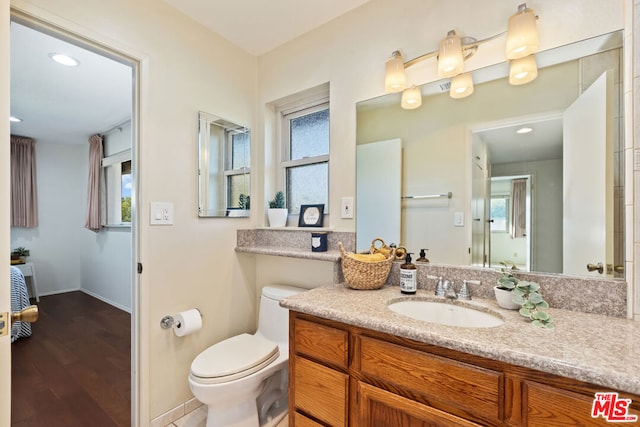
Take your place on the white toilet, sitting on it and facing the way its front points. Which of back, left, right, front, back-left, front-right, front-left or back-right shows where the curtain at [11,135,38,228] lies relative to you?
right

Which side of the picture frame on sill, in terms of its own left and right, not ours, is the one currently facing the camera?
front

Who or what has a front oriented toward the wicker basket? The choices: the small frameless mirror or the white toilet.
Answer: the small frameless mirror

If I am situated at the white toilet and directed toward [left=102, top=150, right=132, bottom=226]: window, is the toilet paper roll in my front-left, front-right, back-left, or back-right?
front-left

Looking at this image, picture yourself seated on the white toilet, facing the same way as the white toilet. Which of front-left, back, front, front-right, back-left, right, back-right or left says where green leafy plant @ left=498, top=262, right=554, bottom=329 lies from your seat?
left

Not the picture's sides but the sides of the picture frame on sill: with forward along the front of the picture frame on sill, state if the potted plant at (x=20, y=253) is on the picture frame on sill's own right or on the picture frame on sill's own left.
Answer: on the picture frame on sill's own right

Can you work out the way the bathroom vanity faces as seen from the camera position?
facing the viewer and to the left of the viewer

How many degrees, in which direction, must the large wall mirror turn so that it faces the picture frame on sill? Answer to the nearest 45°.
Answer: approximately 45° to its right

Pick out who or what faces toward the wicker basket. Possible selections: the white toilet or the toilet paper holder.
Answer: the toilet paper holder

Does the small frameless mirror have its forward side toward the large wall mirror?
yes

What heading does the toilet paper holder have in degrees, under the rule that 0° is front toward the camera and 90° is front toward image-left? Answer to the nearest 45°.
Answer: approximately 315°

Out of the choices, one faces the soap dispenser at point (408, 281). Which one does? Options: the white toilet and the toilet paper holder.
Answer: the toilet paper holder

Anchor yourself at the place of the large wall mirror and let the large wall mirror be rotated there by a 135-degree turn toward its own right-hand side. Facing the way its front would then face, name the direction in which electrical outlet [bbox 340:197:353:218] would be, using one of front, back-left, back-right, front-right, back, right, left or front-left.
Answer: left

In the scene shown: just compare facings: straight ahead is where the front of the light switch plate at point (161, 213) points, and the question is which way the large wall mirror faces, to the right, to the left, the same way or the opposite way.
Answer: to the right

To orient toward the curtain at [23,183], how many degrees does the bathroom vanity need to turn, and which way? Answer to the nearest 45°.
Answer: approximately 45° to its right

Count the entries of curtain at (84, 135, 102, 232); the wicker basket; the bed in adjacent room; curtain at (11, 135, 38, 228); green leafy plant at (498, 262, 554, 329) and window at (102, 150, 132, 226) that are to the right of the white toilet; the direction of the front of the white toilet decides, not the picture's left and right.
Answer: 4

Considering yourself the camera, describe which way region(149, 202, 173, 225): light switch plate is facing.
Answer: facing the viewer
